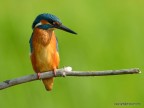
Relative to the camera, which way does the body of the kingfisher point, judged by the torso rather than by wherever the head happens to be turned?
toward the camera
